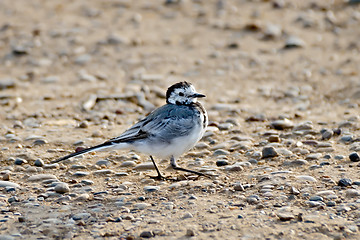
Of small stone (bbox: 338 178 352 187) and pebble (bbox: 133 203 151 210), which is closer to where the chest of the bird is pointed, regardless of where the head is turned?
the small stone

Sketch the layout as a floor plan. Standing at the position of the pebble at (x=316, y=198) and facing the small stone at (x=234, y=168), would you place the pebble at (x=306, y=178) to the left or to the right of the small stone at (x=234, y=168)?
right

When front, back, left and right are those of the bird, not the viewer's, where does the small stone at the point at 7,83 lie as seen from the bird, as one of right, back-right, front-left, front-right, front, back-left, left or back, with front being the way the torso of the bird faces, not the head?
back-left

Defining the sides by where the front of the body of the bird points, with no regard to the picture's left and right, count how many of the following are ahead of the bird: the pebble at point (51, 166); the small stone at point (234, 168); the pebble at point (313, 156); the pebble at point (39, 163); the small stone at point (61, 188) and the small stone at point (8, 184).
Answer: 2

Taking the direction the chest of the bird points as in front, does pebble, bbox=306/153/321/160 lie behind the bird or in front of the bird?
in front

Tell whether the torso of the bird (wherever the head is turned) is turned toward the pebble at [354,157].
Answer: yes

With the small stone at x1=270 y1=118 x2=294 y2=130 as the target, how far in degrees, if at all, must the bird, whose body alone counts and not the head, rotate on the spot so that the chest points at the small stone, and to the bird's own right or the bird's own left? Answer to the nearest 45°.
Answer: approximately 45° to the bird's own left

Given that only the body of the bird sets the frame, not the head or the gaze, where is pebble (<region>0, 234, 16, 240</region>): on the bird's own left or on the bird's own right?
on the bird's own right

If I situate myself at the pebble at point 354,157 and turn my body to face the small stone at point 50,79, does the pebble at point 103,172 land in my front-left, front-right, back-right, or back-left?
front-left

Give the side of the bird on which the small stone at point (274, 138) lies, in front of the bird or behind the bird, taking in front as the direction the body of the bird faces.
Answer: in front

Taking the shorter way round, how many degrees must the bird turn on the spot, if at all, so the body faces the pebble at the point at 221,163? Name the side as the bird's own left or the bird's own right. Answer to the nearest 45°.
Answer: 0° — it already faces it

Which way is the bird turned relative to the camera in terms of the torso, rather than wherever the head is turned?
to the viewer's right

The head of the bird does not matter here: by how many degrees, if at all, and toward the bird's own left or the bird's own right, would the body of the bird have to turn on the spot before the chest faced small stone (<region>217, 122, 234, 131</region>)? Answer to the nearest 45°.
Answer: approximately 45° to the bird's own left

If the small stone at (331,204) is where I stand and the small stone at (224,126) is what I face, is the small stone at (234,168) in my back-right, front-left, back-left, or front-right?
front-left

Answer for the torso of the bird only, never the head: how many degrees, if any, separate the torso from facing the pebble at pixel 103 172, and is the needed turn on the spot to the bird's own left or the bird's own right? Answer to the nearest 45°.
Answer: approximately 180°

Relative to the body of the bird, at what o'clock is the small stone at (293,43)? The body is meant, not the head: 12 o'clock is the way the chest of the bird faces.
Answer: The small stone is roughly at 10 o'clock from the bird.

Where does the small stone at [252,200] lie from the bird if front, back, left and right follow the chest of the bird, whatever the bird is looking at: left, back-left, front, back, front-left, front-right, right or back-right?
front-right

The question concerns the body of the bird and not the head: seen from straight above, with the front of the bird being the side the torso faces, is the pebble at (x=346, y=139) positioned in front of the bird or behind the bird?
in front

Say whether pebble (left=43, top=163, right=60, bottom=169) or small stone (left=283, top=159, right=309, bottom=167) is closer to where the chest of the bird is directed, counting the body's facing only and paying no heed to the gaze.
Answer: the small stone
